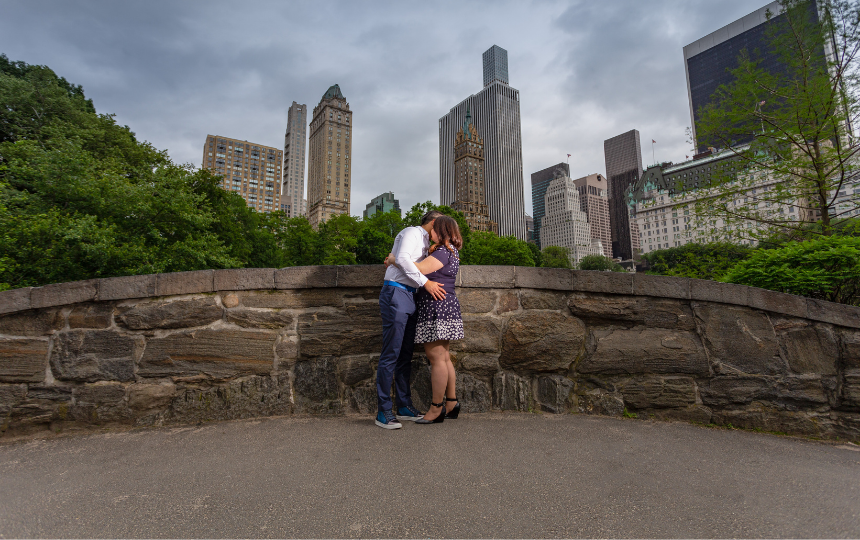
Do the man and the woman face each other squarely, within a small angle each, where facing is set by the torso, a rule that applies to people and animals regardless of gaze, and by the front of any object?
yes

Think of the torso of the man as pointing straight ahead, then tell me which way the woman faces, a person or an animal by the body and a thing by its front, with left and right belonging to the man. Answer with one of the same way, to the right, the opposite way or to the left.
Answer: the opposite way

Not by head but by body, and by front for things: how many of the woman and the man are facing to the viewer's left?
1

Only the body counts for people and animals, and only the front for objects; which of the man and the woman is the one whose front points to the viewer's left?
the woman

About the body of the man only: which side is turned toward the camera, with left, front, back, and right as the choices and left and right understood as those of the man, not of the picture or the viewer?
right

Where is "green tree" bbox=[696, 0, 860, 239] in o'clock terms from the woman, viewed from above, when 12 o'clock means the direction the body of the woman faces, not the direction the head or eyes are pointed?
The green tree is roughly at 5 o'clock from the woman.

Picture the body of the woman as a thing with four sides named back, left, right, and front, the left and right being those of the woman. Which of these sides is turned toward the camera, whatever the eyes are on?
left
